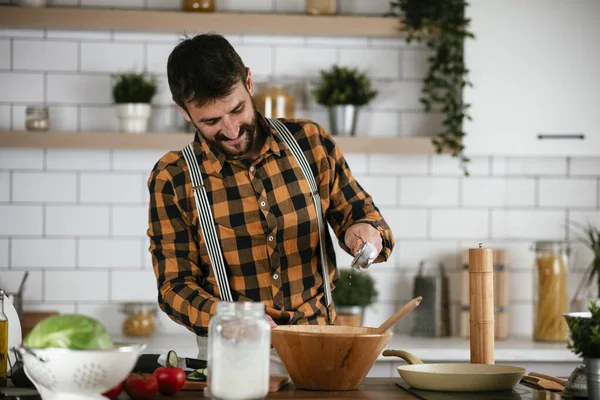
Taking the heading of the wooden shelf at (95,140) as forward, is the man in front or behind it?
in front

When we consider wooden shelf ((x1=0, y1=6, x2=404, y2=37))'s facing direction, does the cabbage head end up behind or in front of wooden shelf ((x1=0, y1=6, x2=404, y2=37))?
in front

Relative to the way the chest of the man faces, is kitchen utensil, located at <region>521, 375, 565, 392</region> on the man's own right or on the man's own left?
on the man's own left

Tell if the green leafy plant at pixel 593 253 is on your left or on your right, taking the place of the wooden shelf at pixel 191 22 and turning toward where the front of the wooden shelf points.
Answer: on your left

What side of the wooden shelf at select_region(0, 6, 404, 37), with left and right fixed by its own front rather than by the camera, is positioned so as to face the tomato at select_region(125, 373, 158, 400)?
front

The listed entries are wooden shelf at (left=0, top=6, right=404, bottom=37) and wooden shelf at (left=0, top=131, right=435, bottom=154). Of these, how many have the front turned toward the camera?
2

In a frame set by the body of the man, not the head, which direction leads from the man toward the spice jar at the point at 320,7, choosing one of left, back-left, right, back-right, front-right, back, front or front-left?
back

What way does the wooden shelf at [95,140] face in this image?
toward the camera

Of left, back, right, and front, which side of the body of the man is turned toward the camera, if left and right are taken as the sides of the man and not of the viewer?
front

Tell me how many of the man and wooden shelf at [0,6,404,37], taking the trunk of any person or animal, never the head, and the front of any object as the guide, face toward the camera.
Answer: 2
